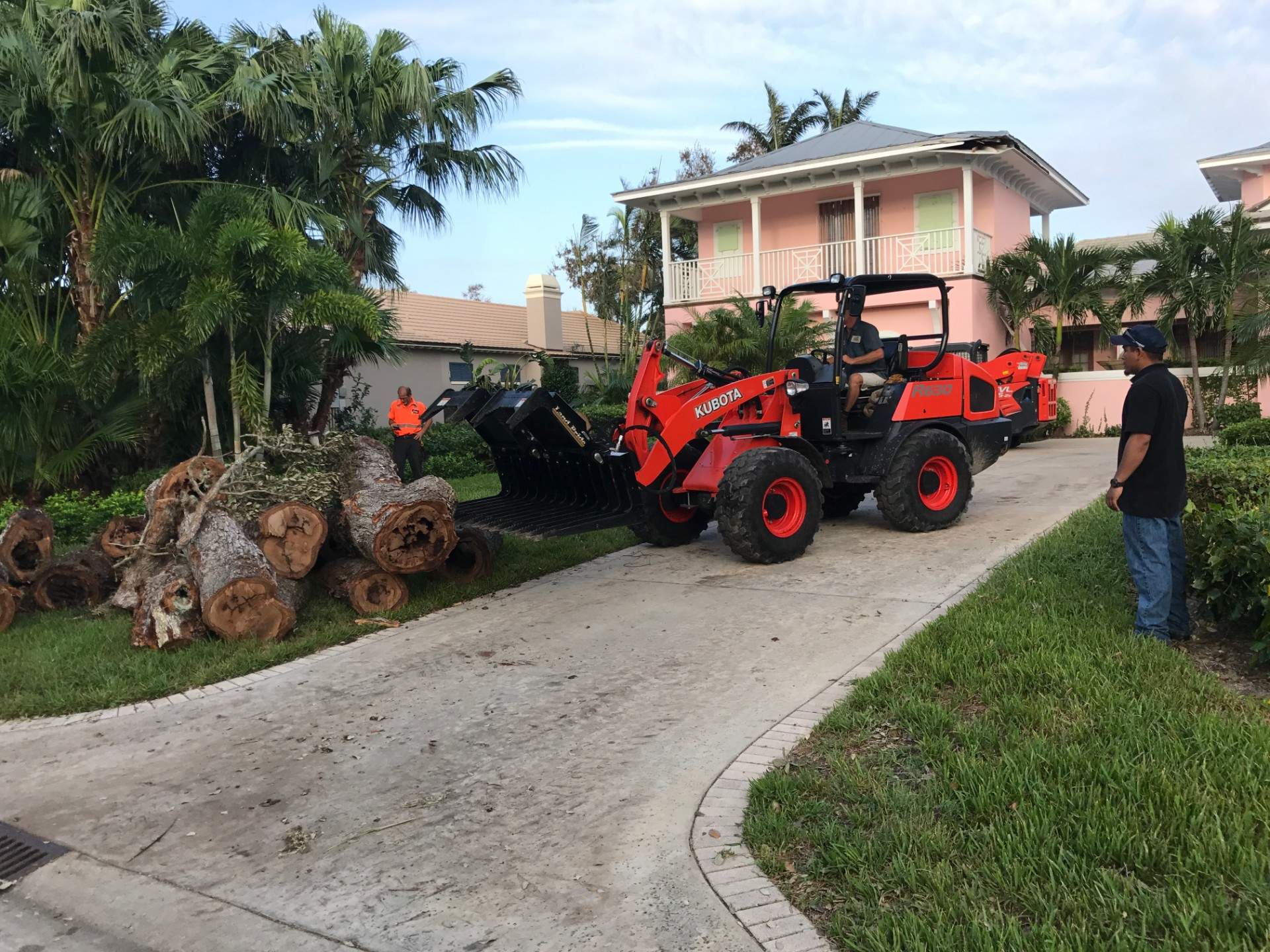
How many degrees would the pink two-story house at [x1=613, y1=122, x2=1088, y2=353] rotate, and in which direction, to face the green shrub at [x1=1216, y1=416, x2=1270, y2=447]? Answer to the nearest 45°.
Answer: approximately 45° to its left

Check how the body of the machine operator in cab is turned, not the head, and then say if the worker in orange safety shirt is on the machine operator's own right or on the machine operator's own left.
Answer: on the machine operator's own right

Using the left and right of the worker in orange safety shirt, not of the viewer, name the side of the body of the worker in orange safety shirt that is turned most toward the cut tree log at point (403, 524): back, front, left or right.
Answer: front

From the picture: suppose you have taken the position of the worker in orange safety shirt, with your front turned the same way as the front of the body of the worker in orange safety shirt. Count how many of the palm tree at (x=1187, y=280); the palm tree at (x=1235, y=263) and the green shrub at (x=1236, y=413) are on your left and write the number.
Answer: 3

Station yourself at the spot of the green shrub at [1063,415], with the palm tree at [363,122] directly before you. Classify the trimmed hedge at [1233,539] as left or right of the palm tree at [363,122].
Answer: left

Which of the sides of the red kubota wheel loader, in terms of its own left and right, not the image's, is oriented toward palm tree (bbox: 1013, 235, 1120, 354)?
back

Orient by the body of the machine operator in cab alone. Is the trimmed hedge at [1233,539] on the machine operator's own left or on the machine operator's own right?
on the machine operator's own left

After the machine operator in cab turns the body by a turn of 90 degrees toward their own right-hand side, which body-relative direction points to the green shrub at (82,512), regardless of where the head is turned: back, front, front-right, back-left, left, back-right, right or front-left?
front-left

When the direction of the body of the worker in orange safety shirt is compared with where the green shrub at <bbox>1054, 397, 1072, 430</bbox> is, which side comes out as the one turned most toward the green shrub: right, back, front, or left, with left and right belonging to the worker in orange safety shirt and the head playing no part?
left

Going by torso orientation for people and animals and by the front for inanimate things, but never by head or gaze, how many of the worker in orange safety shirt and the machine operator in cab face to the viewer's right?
0

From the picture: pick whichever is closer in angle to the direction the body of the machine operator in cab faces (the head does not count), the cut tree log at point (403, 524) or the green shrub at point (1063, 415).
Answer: the cut tree log

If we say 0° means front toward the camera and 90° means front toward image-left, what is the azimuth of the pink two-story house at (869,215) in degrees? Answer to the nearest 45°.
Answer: approximately 45°

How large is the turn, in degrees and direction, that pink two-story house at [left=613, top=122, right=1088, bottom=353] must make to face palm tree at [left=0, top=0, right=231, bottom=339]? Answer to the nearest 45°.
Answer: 0° — it already faces it

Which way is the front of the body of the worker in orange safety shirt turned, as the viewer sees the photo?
toward the camera

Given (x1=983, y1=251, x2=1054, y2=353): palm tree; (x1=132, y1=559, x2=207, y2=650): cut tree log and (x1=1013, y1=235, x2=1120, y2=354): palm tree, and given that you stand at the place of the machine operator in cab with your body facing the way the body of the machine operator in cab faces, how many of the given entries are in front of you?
1

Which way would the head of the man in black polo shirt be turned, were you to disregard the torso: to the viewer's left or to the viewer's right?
to the viewer's left

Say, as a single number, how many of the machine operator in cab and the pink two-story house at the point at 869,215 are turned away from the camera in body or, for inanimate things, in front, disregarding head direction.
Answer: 0

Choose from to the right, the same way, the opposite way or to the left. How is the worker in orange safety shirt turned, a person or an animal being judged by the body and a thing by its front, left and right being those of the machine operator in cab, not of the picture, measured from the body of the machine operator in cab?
to the left

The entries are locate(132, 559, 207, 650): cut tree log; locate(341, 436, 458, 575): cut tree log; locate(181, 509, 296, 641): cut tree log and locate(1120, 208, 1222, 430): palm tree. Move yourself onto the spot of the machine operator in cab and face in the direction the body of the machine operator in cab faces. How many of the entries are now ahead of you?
3
